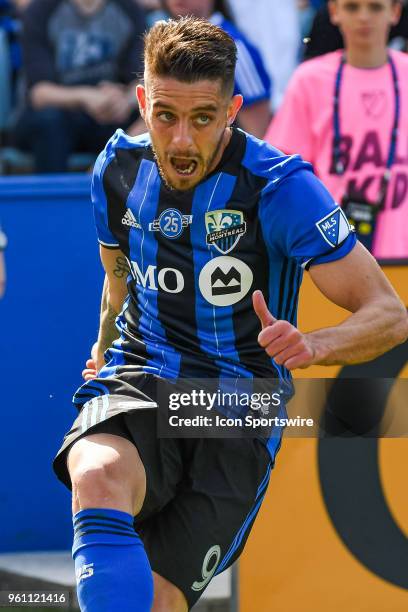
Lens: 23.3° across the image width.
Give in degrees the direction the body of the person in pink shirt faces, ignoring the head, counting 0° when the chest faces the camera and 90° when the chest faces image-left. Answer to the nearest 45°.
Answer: approximately 0°

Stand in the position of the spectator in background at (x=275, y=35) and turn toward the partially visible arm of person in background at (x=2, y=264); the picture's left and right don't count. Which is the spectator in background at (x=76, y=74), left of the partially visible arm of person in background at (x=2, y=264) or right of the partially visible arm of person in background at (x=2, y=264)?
right

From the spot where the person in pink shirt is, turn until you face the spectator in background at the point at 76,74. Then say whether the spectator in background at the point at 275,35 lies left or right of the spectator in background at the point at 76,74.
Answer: right

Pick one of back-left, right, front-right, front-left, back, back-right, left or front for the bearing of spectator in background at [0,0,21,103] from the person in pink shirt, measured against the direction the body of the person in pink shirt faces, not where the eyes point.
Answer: back-right

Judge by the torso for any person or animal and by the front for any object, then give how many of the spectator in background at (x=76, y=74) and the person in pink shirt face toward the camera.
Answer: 2

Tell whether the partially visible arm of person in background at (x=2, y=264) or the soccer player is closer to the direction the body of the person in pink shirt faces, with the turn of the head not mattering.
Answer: the soccer player

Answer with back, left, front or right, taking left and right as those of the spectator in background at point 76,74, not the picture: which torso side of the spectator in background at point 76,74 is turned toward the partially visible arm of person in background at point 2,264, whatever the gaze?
front

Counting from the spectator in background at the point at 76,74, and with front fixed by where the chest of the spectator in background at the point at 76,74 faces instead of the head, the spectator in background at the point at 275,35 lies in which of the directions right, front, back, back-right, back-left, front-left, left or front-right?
left

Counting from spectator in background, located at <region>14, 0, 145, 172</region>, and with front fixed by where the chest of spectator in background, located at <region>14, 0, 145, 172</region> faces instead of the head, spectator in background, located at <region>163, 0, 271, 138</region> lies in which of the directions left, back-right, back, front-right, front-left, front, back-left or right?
front-left
